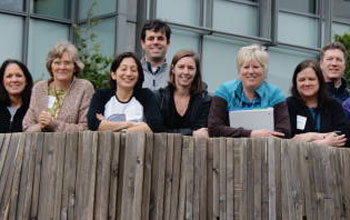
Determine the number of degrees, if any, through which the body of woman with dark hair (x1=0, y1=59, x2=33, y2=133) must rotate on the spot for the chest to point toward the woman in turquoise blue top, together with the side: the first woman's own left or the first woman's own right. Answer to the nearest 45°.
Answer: approximately 45° to the first woman's own left

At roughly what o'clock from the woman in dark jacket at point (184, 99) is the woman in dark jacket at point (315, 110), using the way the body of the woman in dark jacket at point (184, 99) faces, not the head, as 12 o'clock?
the woman in dark jacket at point (315, 110) is roughly at 9 o'clock from the woman in dark jacket at point (184, 99).

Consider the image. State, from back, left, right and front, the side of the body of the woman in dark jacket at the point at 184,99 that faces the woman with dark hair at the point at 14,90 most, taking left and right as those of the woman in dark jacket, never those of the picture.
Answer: right

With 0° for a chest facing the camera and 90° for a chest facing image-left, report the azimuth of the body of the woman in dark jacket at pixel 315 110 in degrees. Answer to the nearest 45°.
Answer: approximately 0°

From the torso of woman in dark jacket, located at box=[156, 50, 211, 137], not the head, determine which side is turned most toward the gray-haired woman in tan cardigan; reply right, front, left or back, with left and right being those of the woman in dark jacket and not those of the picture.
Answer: right
